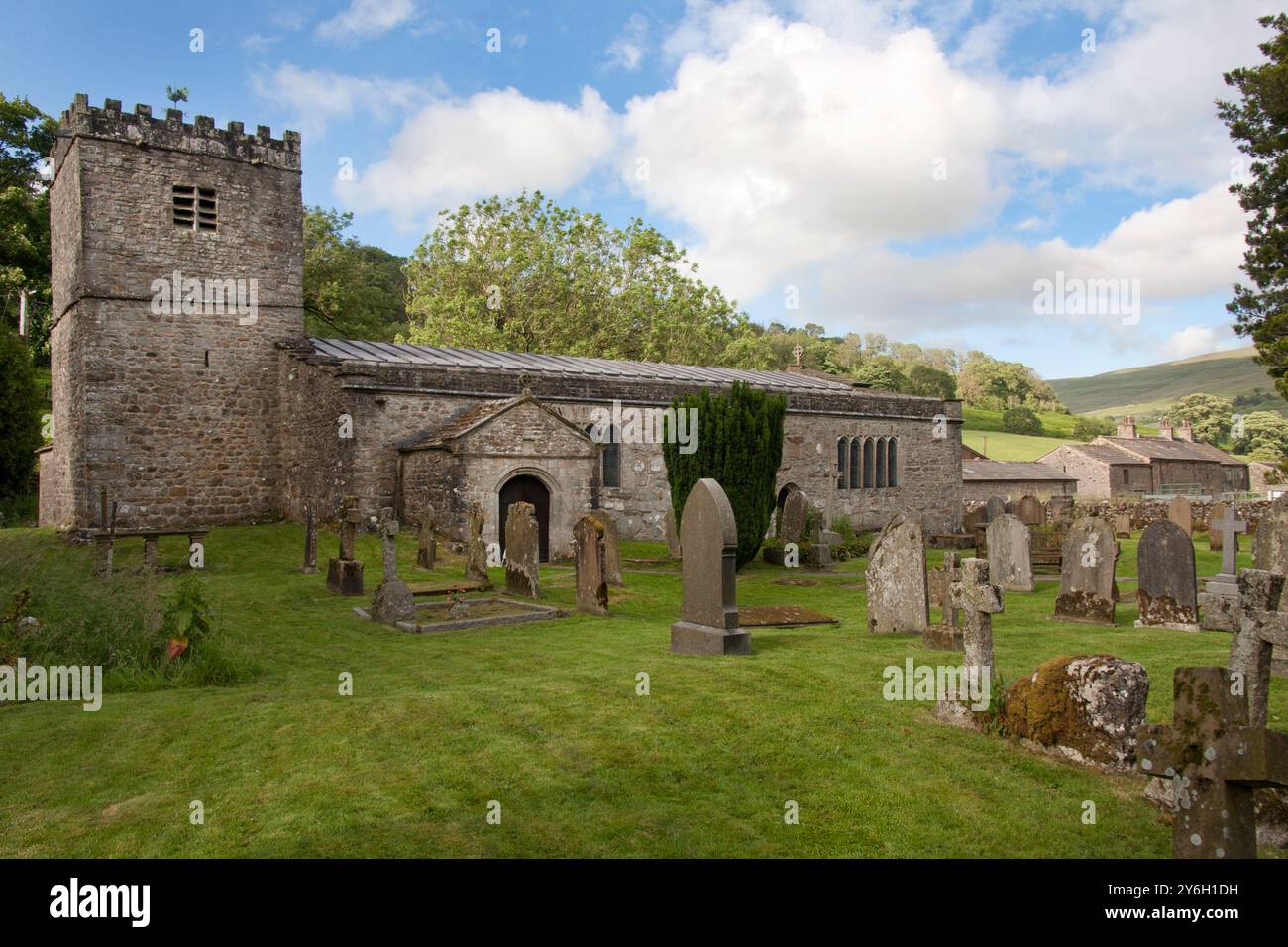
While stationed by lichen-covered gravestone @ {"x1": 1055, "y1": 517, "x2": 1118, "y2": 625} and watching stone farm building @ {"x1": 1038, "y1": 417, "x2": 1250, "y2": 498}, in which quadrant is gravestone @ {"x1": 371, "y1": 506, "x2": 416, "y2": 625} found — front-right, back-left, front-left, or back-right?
back-left

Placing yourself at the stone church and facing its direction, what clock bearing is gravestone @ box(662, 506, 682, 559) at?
The gravestone is roughly at 9 o'clock from the stone church.

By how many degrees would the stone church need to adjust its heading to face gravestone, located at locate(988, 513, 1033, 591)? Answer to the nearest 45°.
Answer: approximately 45° to its left

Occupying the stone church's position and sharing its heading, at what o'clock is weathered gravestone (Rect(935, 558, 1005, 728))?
The weathered gravestone is roughly at 11 o'clock from the stone church.

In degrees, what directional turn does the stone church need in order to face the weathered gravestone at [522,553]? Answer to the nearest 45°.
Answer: approximately 45° to its left

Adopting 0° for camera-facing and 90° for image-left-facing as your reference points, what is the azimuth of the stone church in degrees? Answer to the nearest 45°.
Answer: approximately 0°

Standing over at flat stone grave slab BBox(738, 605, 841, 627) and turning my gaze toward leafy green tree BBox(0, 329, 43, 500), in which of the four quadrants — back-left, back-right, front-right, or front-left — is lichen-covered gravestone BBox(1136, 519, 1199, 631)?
back-right

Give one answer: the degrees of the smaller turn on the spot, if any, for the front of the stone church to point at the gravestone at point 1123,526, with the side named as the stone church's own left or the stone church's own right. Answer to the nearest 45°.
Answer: approximately 90° to the stone church's own left

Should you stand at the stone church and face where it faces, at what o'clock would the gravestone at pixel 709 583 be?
The gravestone is roughly at 11 o'clock from the stone church.
